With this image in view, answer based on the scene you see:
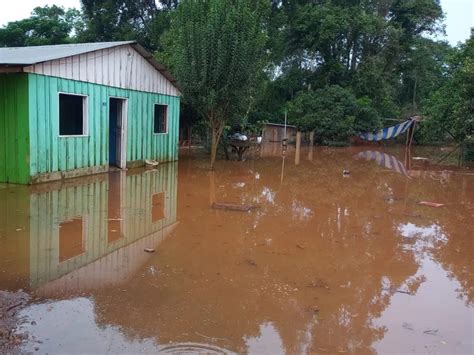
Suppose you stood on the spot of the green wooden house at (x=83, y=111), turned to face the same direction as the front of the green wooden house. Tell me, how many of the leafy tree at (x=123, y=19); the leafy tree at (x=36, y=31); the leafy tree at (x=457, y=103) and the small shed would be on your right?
0

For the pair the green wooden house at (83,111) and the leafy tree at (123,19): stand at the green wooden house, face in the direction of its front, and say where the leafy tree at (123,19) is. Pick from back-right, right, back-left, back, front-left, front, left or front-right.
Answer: back-left

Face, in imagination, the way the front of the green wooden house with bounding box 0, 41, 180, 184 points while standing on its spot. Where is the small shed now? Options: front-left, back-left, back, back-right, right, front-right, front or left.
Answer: left

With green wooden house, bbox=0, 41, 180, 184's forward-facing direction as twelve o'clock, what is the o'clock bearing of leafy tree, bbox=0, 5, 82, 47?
The leafy tree is roughly at 7 o'clock from the green wooden house.

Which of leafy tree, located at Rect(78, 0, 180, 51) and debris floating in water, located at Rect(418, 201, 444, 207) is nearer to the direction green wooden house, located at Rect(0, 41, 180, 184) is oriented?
the debris floating in water

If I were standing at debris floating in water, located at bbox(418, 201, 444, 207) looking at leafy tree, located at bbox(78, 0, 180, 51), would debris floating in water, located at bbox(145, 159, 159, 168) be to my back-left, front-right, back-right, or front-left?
front-left

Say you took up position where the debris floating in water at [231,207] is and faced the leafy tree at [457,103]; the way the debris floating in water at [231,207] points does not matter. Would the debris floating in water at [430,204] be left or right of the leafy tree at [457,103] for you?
right

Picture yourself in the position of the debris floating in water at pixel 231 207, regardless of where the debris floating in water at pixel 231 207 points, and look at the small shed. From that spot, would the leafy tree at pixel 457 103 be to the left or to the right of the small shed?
right

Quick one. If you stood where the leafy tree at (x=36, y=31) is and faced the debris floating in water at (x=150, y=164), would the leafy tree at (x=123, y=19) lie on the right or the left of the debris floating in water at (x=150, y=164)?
left

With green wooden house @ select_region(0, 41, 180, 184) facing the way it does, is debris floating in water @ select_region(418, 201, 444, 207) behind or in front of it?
in front

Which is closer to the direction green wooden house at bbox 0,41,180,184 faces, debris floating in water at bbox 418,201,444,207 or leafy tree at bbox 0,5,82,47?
the debris floating in water

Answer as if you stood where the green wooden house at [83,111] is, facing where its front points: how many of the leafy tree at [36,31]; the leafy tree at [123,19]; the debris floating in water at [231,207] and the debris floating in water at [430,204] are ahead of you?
2

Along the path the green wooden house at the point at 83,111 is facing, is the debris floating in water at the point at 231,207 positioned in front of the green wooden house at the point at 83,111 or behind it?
in front

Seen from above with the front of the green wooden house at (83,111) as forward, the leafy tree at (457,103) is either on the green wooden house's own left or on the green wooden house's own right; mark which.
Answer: on the green wooden house's own left

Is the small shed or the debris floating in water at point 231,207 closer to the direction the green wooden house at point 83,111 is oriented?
the debris floating in water
